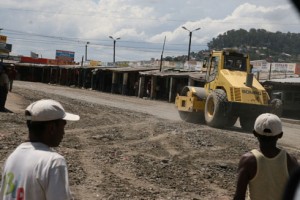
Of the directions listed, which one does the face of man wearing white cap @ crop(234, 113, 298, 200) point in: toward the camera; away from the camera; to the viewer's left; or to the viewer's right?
away from the camera

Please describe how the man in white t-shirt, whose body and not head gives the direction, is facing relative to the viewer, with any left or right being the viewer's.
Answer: facing away from the viewer and to the right of the viewer

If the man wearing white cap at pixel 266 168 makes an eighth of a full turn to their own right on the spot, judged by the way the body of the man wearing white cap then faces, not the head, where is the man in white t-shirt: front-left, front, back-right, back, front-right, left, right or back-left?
back

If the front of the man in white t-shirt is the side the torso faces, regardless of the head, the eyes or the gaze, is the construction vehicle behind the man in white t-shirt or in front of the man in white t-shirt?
in front

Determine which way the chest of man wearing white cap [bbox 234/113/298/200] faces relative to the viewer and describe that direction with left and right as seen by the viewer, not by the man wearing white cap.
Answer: facing away from the viewer

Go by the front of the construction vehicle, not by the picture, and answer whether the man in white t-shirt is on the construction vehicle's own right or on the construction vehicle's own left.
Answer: on the construction vehicle's own left
